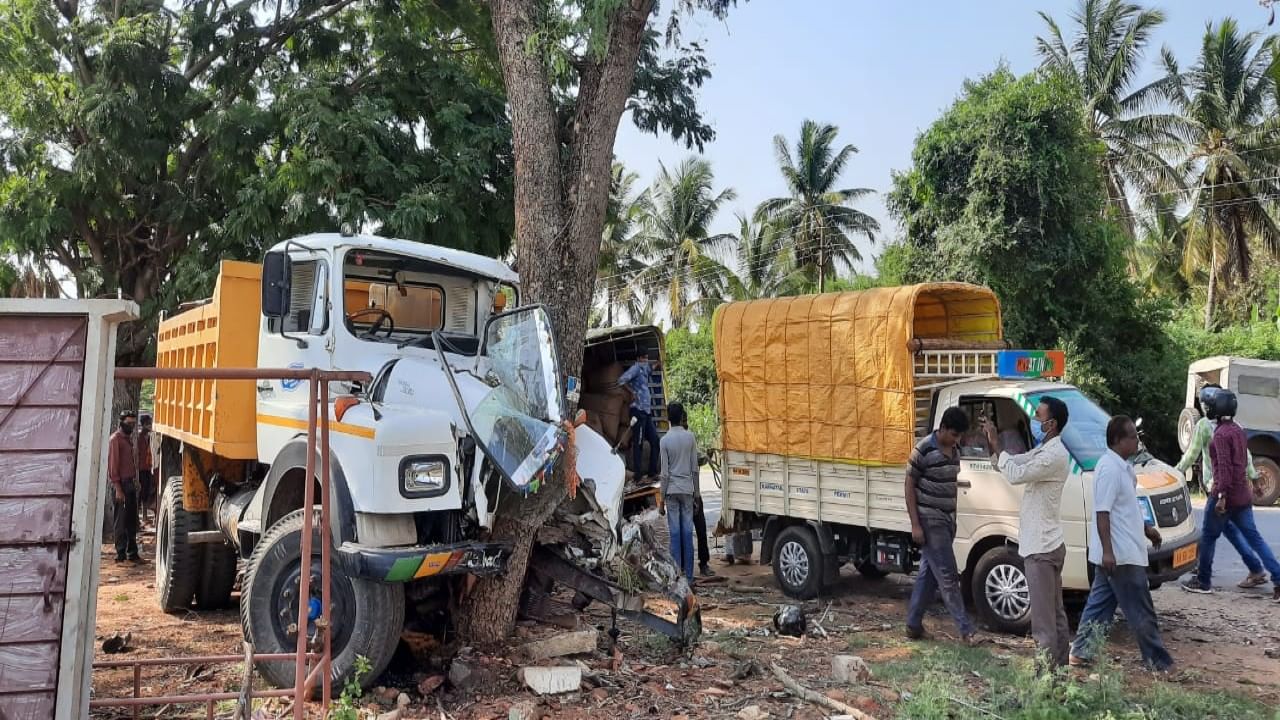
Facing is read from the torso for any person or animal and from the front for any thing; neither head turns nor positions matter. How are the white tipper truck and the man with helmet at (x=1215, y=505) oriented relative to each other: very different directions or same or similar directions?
very different directions

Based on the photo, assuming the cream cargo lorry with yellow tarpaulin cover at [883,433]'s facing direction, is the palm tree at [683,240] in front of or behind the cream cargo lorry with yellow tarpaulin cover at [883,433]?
behind

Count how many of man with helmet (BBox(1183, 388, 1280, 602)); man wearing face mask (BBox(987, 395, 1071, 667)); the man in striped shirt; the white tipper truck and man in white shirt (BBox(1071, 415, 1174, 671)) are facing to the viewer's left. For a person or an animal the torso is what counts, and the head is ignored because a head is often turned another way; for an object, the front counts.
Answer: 2

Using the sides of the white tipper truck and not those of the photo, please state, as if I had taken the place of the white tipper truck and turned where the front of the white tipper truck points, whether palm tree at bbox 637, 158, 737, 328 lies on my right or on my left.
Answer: on my left

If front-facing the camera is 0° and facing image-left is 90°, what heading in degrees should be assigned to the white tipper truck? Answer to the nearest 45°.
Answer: approximately 315°

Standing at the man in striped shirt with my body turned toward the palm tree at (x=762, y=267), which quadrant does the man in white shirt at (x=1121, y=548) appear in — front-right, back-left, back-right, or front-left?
back-right

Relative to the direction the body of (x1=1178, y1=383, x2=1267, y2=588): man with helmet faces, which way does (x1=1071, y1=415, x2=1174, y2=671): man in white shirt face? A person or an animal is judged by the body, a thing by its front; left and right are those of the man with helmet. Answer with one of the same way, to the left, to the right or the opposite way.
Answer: the opposite way

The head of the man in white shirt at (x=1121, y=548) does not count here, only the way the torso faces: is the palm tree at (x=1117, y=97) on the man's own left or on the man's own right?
on the man's own left

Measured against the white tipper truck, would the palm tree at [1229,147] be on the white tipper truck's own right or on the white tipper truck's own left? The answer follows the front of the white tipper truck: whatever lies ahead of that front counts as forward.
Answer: on the white tipper truck's own left

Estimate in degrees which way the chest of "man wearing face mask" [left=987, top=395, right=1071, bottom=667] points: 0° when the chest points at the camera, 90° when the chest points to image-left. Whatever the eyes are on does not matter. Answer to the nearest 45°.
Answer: approximately 90°

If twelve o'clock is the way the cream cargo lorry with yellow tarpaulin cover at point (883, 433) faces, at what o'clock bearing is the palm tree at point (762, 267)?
The palm tree is roughly at 7 o'clock from the cream cargo lorry with yellow tarpaulin cover.
